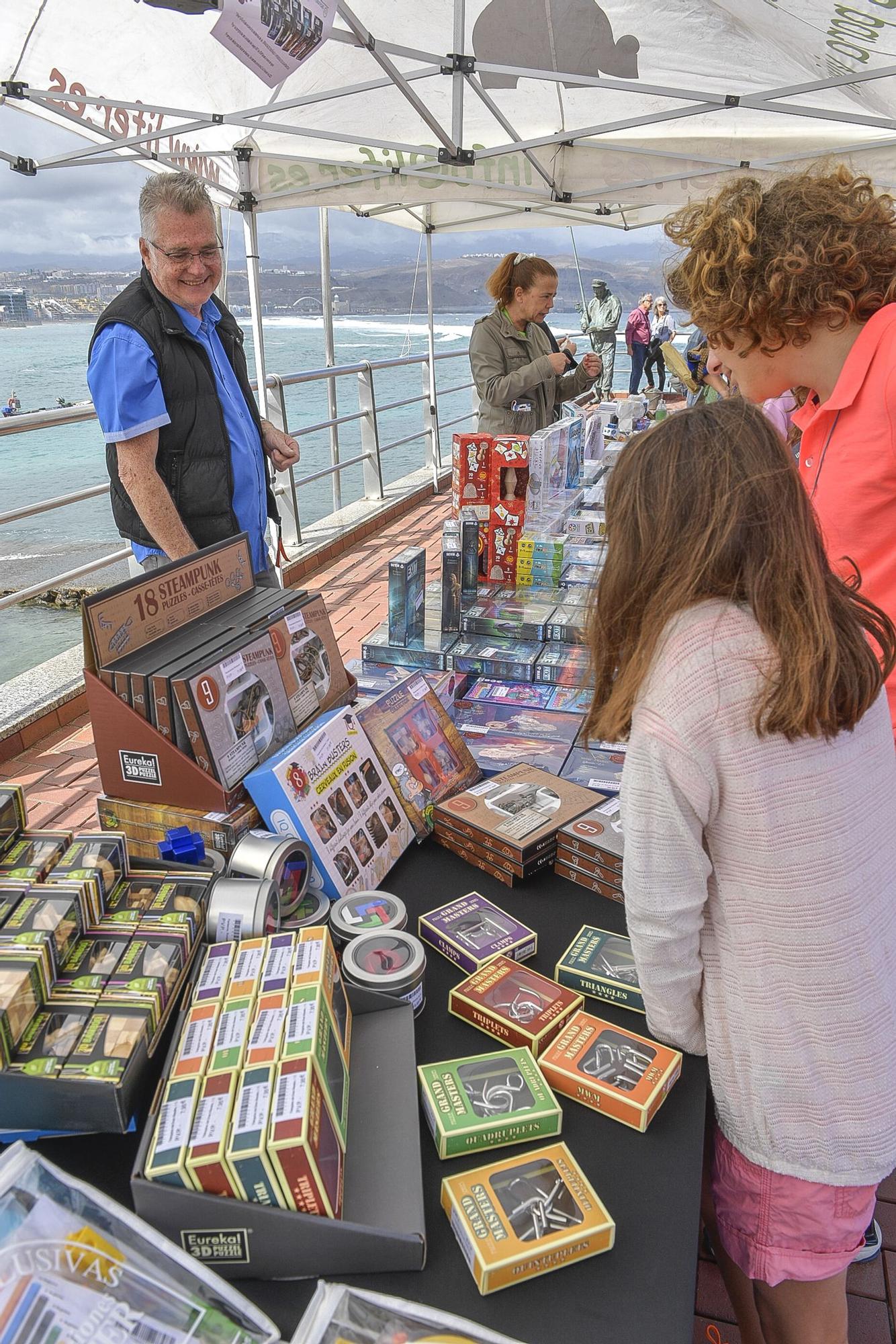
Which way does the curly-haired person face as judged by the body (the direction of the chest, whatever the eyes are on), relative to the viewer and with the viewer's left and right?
facing to the left of the viewer

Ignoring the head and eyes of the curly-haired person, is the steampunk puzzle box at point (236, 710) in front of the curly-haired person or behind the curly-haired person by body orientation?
in front

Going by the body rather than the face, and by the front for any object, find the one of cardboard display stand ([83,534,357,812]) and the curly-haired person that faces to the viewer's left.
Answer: the curly-haired person

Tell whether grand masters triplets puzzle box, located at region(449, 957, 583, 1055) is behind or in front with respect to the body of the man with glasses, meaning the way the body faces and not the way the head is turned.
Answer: in front

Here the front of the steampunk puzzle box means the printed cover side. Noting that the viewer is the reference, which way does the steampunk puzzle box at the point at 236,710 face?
facing the viewer and to the right of the viewer

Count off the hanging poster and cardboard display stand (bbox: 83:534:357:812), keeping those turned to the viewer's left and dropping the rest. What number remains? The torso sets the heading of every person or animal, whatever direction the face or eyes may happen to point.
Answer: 0

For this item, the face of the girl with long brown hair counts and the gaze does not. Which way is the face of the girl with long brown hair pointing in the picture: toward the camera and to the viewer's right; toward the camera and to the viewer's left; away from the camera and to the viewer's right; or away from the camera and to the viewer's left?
away from the camera and to the viewer's left

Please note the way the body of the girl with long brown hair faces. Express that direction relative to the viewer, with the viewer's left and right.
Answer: facing away from the viewer and to the left of the viewer

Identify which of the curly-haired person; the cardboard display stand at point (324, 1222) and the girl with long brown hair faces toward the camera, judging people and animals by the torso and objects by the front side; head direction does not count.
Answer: the cardboard display stand

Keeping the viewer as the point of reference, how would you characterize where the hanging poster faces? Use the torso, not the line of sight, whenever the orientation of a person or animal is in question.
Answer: facing the viewer

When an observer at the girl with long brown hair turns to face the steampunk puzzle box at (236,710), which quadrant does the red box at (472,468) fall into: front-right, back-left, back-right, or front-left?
front-right

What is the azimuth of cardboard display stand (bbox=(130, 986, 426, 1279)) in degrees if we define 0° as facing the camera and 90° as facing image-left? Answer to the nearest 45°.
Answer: approximately 0°

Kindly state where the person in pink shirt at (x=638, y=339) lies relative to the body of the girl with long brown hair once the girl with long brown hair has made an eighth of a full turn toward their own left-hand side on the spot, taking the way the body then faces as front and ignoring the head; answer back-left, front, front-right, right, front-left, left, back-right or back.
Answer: right

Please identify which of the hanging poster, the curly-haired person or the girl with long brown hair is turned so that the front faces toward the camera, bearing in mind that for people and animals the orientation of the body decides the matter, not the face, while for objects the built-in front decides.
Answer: the hanging poster
